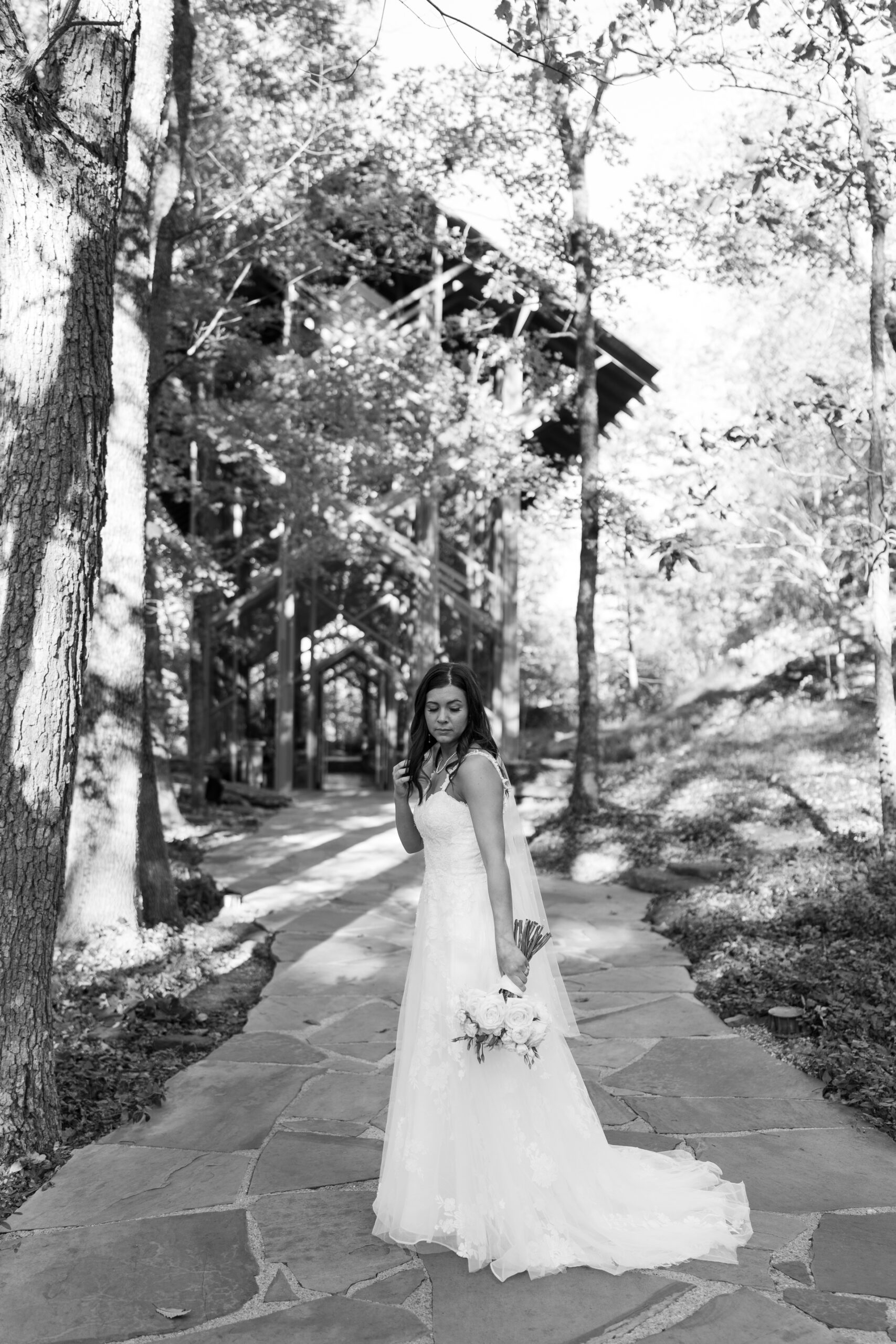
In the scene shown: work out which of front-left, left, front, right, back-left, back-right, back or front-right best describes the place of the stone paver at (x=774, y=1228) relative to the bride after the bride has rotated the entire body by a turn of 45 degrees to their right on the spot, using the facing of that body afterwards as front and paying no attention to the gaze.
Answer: back

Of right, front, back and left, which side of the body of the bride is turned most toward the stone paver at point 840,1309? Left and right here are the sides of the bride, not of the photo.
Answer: left

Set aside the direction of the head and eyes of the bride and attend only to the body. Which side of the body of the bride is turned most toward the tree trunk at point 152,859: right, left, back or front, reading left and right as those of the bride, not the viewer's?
right

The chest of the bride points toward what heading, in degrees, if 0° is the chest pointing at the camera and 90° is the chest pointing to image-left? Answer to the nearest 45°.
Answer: approximately 45°

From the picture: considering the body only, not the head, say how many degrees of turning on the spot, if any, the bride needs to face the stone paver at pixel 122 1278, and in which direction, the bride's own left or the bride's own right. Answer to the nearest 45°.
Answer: approximately 45° to the bride's own right

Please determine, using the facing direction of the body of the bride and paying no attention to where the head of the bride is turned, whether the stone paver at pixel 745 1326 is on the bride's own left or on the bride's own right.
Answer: on the bride's own left

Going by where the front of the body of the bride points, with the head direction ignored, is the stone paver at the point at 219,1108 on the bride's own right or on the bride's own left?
on the bride's own right

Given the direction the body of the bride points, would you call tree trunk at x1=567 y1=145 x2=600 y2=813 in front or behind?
behind

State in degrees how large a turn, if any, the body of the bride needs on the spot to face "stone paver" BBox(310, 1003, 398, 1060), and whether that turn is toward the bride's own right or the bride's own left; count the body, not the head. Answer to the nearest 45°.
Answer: approximately 135° to the bride's own right

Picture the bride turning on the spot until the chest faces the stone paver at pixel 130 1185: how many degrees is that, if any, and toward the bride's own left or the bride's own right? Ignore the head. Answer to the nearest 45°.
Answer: approximately 45° to the bride's own right
